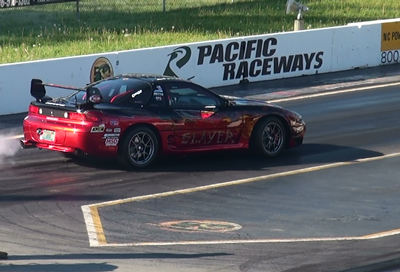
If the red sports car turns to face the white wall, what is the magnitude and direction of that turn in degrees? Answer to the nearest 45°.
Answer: approximately 45° to its left

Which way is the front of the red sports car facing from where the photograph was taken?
facing away from the viewer and to the right of the viewer
